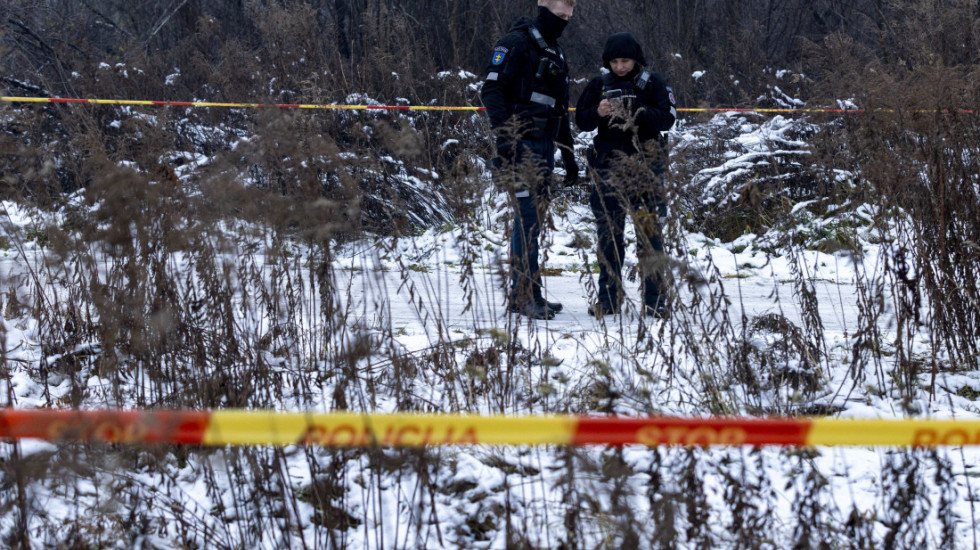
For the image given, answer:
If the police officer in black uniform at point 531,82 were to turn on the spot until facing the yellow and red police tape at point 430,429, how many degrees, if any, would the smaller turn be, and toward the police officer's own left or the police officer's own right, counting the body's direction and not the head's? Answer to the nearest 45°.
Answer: approximately 45° to the police officer's own right

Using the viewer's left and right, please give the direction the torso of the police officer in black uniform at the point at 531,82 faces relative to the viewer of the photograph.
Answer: facing the viewer and to the right of the viewer
